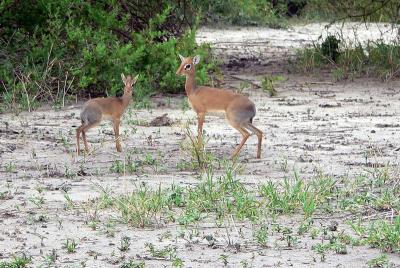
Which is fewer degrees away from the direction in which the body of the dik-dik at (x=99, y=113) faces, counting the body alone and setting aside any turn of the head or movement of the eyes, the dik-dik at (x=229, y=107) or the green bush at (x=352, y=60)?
the dik-dik

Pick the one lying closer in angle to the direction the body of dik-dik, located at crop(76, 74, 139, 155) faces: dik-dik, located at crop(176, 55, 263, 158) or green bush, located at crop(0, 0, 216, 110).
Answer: the dik-dik

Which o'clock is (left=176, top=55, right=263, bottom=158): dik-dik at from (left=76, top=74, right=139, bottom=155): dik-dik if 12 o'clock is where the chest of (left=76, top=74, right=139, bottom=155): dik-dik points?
(left=176, top=55, right=263, bottom=158): dik-dik is roughly at 12 o'clock from (left=76, top=74, right=139, bottom=155): dik-dik.

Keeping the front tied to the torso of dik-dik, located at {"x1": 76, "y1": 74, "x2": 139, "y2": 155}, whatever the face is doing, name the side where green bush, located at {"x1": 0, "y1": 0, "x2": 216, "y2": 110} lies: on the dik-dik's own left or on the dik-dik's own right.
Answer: on the dik-dik's own left

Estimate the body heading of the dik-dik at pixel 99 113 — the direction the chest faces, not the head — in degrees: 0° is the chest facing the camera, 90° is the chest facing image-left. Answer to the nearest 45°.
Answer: approximately 270°
